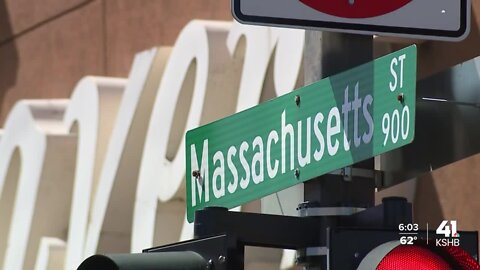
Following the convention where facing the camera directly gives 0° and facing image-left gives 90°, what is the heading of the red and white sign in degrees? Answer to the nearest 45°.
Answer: approximately 0°
